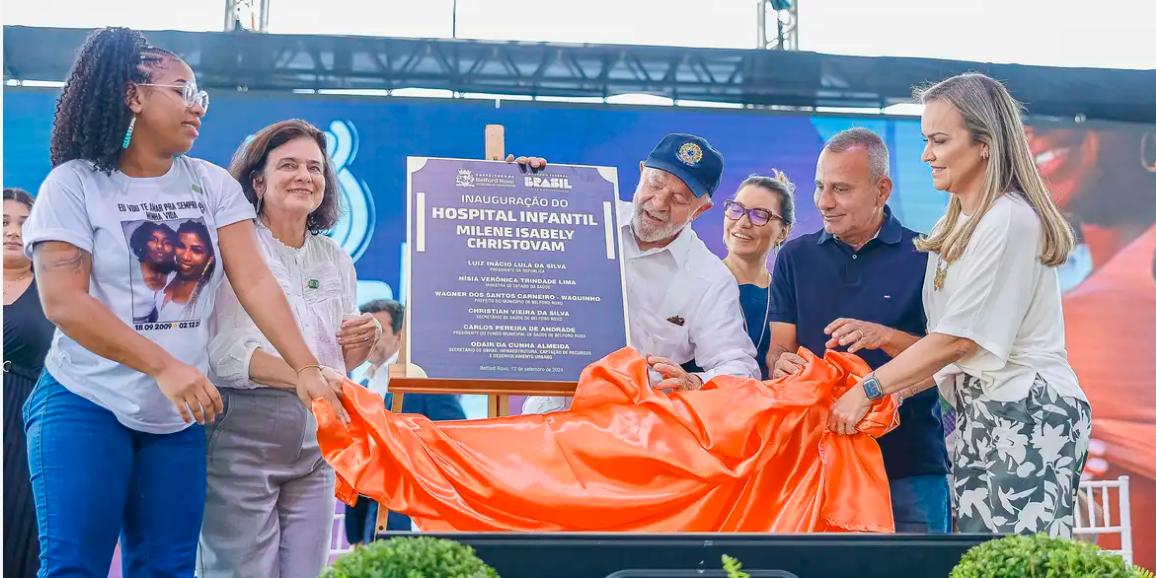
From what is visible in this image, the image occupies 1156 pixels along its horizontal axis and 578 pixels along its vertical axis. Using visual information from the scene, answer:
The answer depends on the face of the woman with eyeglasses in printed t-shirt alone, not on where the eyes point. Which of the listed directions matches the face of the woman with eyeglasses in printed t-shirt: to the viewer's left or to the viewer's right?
to the viewer's right

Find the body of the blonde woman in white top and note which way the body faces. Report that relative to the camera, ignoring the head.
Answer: to the viewer's left

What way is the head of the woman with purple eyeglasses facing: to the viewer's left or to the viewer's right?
to the viewer's left

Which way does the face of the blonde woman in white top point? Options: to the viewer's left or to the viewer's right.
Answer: to the viewer's left

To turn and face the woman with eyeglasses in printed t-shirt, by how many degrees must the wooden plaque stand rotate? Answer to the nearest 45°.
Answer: approximately 90° to its right

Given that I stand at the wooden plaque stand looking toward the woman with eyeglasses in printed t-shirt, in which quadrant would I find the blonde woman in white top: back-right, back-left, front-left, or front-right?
back-left
